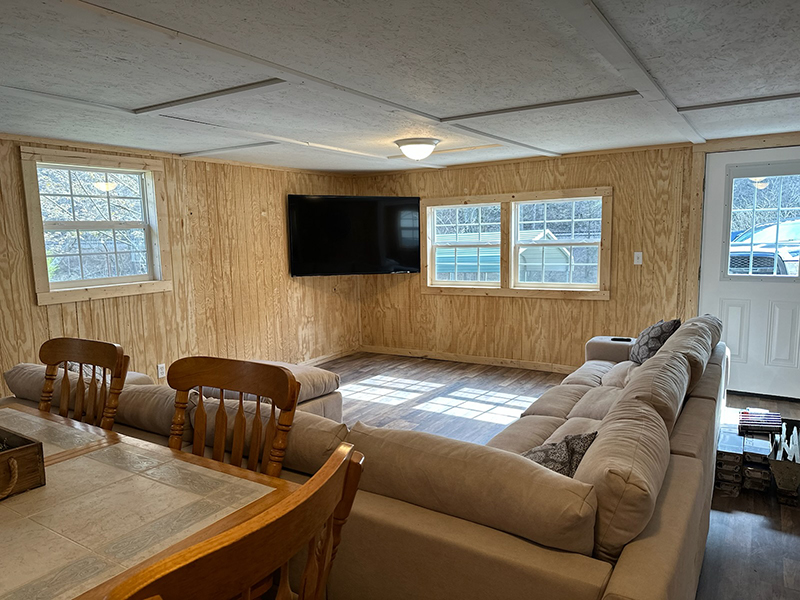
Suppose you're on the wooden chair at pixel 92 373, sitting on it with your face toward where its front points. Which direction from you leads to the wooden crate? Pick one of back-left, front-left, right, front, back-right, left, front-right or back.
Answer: front-left

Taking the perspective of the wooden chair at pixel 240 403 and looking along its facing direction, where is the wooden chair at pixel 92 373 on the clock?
the wooden chair at pixel 92 373 is roughly at 3 o'clock from the wooden chair at pixel 240 403.

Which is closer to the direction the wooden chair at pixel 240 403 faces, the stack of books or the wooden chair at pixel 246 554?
the wooden chair

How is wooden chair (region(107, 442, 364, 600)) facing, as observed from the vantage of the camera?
facing away from the viewer and to the left of the viewer

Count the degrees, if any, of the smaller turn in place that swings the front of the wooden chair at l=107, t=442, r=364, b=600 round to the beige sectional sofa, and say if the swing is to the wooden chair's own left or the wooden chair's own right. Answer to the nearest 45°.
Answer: approximately 90° to the wooden chair's own right

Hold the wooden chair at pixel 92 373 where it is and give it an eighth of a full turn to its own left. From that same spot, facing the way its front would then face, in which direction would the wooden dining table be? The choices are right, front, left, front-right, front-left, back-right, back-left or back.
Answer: front

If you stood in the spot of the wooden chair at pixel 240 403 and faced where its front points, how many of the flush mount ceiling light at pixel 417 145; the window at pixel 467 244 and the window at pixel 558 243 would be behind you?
3

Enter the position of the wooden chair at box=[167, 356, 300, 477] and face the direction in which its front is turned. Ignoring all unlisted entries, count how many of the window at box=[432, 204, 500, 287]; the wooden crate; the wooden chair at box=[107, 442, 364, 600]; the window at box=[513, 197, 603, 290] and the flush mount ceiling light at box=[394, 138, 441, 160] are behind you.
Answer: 3

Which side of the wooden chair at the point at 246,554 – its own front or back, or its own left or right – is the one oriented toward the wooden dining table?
front

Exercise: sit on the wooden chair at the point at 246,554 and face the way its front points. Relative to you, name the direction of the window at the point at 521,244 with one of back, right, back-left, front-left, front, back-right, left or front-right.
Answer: right

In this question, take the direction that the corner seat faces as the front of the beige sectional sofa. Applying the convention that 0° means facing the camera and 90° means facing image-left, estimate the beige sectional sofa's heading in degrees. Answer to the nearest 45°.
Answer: approximately 135°

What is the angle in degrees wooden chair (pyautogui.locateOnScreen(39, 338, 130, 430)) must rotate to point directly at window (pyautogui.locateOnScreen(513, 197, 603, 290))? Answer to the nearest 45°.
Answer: approximately 135° to its left

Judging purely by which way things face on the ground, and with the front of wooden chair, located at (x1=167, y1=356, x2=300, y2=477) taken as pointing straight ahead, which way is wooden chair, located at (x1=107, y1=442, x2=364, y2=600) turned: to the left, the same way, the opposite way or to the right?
to the right

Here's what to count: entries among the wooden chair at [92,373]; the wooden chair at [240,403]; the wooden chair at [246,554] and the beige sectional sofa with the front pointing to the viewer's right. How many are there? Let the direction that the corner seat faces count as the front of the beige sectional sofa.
0

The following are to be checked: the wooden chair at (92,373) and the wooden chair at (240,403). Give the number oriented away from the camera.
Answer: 0

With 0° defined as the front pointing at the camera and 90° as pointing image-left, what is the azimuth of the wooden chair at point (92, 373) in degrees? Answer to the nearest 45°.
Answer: approximately 45°

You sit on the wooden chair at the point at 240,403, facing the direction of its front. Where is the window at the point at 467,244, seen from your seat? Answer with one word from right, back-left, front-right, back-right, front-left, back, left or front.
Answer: back

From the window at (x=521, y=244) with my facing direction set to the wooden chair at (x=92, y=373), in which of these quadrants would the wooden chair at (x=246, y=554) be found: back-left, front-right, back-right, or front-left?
front-left
